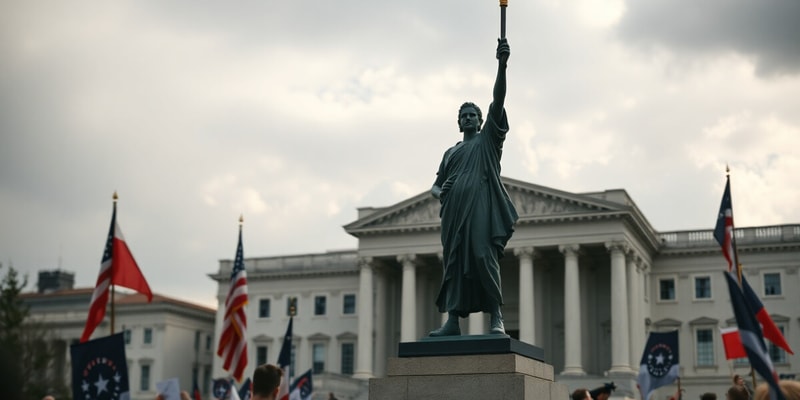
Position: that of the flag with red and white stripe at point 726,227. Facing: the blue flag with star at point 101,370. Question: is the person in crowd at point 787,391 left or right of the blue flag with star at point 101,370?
left

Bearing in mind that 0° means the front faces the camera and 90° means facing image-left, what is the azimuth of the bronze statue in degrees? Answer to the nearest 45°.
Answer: approximately 0°

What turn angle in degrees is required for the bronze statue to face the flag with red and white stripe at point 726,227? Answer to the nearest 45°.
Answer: approximately 135° to its left

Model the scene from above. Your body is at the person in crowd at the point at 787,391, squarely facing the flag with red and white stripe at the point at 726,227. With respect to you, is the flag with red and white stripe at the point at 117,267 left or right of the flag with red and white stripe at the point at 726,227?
left

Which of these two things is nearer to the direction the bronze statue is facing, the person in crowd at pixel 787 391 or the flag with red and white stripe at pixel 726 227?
the person in crowd
